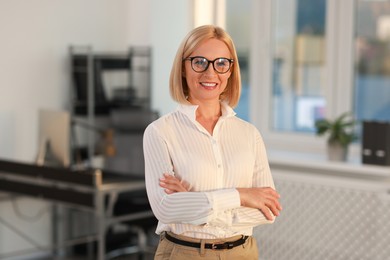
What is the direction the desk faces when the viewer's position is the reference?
facing away from the viewer and to the right of the viewer

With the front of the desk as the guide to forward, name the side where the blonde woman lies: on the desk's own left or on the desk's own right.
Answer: on the desk's own right

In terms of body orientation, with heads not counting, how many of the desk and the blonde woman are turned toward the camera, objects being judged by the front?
1

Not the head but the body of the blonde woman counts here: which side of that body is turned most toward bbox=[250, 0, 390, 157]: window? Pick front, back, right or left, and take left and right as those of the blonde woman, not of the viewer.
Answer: back

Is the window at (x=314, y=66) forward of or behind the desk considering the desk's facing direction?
forward

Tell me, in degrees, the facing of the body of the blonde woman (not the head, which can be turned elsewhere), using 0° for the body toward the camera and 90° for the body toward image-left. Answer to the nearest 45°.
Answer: approximately 0°
